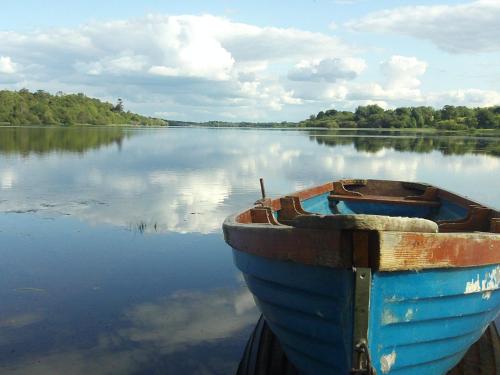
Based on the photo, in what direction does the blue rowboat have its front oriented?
toward the camera
